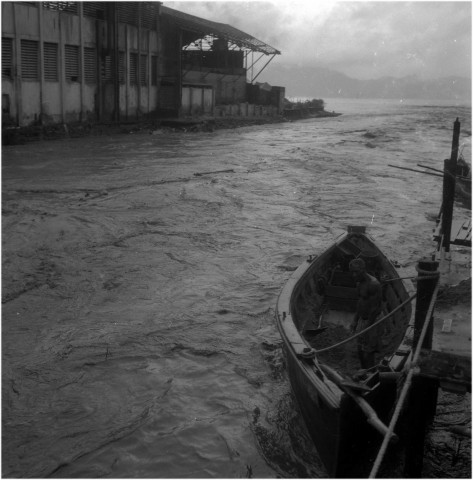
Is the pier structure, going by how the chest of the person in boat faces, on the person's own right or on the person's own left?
on the person's own left
